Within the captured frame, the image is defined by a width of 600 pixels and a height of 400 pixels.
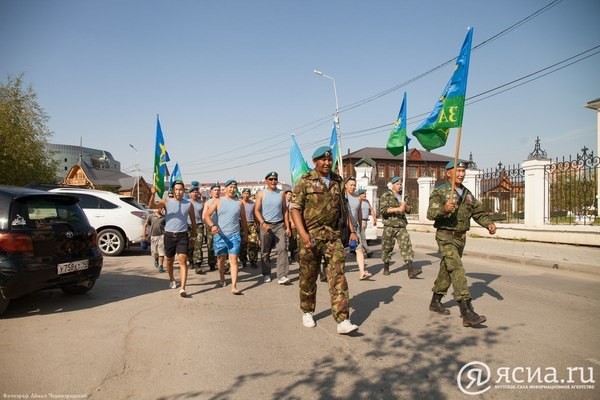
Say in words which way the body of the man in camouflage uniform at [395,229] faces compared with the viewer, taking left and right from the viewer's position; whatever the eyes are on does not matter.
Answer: facing the viewer and to the right of the viewer

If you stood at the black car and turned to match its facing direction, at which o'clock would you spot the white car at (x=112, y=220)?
The white car is roughly at 2 o'clock from the black car.

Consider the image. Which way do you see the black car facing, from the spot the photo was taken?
facing away from the viewer and to the left of the viewer

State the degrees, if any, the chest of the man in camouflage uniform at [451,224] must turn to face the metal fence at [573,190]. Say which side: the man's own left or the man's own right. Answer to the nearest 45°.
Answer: approximately 135° to the man's own left

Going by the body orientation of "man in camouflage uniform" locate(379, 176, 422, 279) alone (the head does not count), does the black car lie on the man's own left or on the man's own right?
on the man's own right

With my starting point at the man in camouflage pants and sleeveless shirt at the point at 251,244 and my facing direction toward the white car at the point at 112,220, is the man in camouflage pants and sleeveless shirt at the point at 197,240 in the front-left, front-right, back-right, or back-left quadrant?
front-left

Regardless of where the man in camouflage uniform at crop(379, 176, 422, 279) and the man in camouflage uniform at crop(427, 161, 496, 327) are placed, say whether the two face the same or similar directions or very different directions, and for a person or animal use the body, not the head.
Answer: same or similar directions

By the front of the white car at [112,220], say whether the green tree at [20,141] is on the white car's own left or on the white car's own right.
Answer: on the white car's own right

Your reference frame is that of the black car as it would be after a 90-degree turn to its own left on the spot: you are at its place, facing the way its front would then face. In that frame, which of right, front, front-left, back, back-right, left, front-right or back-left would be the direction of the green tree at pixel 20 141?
back-right

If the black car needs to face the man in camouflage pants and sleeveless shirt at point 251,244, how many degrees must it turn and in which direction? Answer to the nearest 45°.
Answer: approximately 90° to its right
